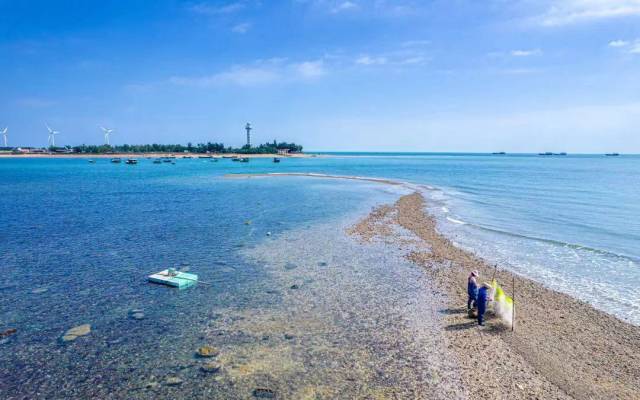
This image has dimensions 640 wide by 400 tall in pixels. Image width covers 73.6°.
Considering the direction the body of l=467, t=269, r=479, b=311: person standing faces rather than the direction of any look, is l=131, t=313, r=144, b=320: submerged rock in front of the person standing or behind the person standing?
behind

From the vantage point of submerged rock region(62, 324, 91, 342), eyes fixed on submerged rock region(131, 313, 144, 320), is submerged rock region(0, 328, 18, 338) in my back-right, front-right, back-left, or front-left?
back-left

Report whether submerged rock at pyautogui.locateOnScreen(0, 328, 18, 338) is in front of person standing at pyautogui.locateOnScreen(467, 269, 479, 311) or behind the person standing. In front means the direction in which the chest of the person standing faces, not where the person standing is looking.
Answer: behind

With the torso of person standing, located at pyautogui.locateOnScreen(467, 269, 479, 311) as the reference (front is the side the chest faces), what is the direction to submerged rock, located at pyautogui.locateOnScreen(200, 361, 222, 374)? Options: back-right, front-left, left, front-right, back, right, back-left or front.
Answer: back-right

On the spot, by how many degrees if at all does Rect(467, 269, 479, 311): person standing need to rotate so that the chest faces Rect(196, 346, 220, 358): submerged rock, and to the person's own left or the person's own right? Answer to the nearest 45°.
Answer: approximately 135° to the person's own right

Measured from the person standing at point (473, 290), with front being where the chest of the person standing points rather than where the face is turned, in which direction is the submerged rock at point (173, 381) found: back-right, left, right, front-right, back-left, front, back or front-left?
back-right

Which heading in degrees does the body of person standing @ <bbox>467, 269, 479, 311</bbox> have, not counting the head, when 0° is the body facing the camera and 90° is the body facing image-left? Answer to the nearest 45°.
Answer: approximately 270°

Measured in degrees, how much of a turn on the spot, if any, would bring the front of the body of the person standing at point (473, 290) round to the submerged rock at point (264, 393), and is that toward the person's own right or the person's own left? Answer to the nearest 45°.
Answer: approximately 135° to the person's own right
